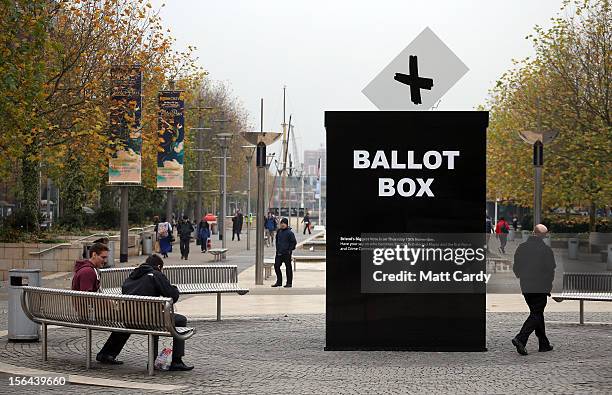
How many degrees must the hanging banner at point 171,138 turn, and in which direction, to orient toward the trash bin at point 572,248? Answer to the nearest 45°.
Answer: approximately 45° to its left

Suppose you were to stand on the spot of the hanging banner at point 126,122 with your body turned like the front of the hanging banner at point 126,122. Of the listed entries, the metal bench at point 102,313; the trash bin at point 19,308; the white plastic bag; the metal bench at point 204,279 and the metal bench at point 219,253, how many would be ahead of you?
4

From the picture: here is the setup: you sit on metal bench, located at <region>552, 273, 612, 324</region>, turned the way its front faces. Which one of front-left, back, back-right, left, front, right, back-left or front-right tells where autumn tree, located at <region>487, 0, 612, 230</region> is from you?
back-right

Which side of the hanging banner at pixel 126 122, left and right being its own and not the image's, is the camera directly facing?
front

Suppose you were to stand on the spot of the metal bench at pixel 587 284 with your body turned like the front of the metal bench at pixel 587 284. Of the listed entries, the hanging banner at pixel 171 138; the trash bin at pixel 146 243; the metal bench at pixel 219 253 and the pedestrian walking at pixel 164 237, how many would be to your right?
4

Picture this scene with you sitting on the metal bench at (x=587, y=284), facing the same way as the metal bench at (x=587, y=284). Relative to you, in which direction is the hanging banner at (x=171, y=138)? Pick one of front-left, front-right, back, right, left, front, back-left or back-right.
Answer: right

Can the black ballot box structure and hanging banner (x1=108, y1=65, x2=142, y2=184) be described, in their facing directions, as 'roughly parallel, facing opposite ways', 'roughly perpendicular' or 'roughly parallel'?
roughly parallel

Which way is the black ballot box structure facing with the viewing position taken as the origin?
facing the viewer

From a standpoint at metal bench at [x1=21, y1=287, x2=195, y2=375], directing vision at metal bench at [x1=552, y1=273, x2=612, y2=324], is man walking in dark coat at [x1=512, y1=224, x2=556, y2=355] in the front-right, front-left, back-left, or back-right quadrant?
front-right
